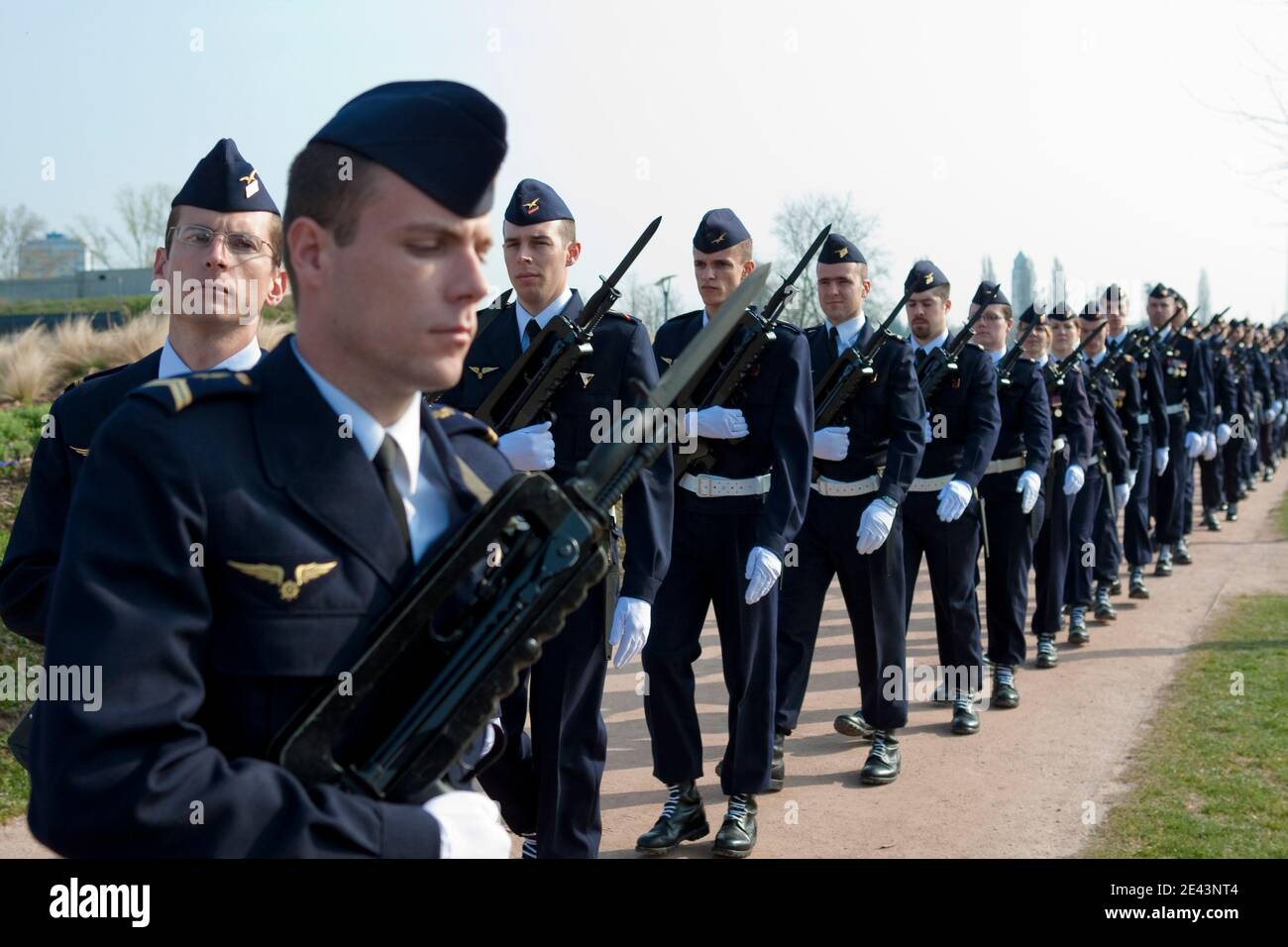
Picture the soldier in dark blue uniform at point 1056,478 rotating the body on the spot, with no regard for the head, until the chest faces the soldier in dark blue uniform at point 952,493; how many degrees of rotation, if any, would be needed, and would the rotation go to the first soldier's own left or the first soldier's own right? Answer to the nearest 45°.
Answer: approximately 45° to the first soldier's own left

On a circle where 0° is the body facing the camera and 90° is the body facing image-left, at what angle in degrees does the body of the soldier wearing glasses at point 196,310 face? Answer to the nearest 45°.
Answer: approximately 0°

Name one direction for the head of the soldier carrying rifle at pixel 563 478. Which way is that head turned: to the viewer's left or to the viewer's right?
to the viewer's left

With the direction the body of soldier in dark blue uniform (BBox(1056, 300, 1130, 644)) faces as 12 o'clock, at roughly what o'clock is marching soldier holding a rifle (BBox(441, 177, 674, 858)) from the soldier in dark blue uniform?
The marching soldier holding a rifle is roughly at 11 o'clock from the soldier in dark blue uniform.

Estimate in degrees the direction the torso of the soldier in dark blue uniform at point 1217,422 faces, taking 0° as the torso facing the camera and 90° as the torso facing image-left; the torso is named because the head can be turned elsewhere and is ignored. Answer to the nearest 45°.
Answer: approximately 45°
